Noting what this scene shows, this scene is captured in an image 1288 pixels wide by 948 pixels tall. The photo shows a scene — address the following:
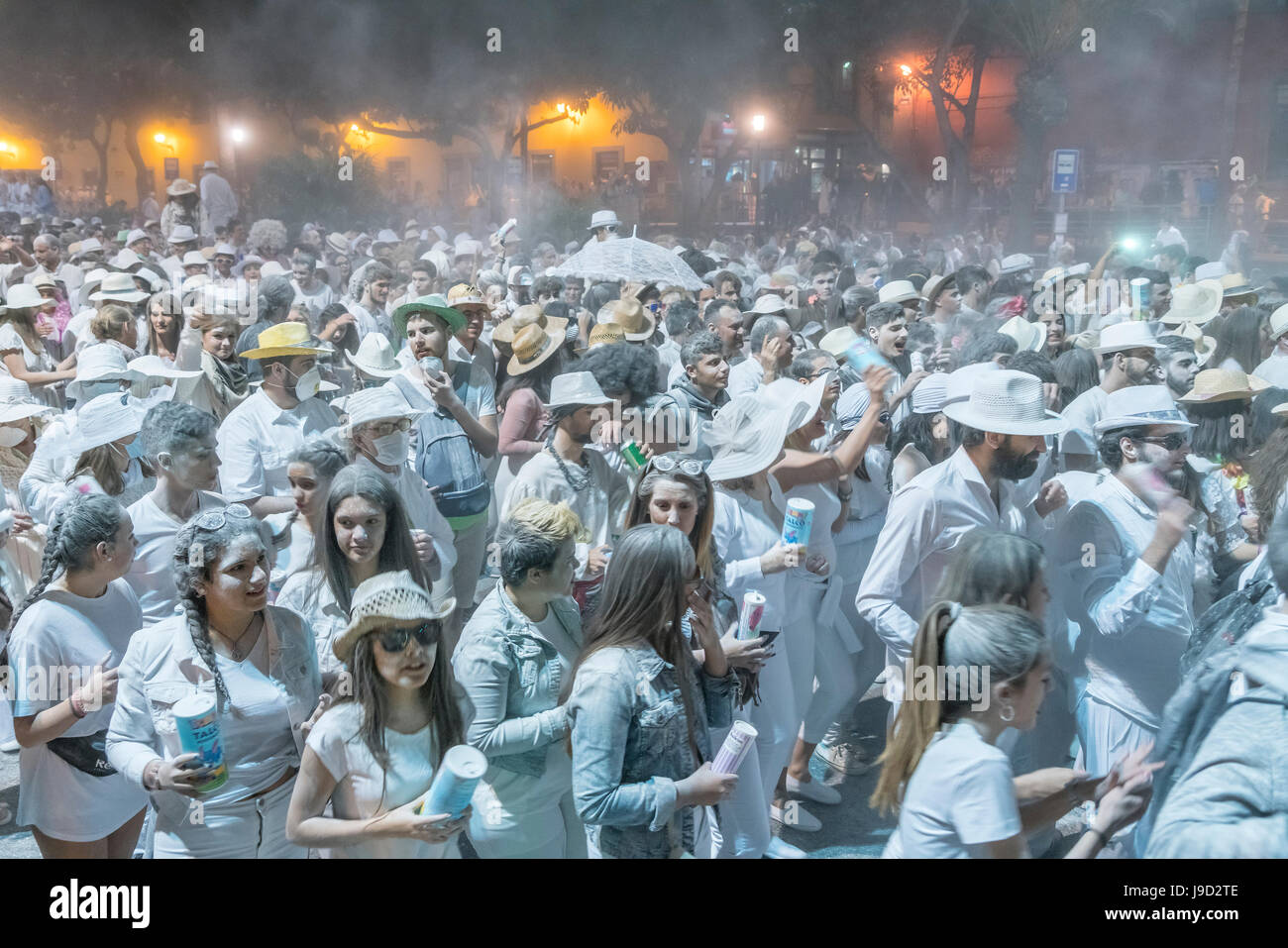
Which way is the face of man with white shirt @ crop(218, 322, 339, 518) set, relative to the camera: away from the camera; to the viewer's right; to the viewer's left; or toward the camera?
to the viewer's right

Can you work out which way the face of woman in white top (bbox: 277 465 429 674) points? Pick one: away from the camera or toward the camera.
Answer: toward the camera

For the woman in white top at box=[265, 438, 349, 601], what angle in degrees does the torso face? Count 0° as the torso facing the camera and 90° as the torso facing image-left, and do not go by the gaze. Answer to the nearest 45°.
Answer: approximately 45°

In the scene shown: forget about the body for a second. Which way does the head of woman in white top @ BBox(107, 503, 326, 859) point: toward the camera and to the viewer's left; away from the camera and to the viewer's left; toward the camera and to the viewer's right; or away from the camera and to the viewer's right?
toward the camera and to the viewer's right

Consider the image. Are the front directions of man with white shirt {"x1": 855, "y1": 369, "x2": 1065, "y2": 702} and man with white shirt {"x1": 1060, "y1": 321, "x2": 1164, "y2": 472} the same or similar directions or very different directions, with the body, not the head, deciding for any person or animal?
same or similar directions

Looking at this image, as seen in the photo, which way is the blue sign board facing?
toward the camera

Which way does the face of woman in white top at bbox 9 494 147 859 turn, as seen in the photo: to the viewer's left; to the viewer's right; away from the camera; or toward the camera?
to the viewer's right

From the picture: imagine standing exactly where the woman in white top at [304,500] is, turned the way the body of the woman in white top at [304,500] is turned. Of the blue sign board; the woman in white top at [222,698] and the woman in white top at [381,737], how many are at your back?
1

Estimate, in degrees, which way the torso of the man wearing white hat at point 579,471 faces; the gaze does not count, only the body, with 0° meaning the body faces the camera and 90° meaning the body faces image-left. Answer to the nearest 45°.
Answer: approximately 315°

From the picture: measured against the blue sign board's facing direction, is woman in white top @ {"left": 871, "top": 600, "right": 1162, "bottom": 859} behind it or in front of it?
in front
